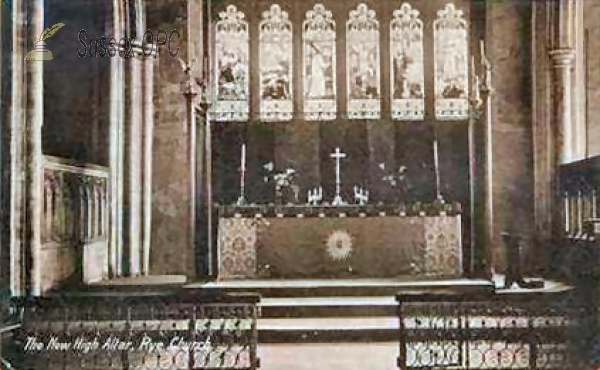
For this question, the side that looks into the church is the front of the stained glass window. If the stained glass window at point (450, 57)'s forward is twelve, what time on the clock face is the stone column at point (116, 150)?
The stone column is roughly at 2 o'clock from the stained glass window.

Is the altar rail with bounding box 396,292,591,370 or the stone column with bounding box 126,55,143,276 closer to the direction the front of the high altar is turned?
the altar rail

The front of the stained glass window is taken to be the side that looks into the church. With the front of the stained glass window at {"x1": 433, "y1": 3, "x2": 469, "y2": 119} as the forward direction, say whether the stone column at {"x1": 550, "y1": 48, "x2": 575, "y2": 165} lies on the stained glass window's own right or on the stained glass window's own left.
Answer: on the stained glass window's own left

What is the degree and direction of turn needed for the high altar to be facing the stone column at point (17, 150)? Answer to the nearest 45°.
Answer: approximately 45° to its right

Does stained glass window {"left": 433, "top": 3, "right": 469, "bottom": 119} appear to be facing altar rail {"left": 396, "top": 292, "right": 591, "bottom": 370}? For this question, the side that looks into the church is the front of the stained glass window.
yes

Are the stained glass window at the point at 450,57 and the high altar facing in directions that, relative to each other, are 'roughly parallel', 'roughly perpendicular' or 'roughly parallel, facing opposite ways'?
roughly parallel

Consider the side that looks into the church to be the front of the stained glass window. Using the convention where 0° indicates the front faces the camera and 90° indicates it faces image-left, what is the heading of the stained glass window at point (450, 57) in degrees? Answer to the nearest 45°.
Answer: approximately 0°

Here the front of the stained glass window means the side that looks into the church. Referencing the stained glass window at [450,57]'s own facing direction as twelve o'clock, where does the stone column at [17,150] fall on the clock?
The stone column is roughly at 1 o'clock from the stained glass window.

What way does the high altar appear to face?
toward the camera

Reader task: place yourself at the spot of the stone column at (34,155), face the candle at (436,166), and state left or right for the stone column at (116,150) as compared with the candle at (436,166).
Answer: left
